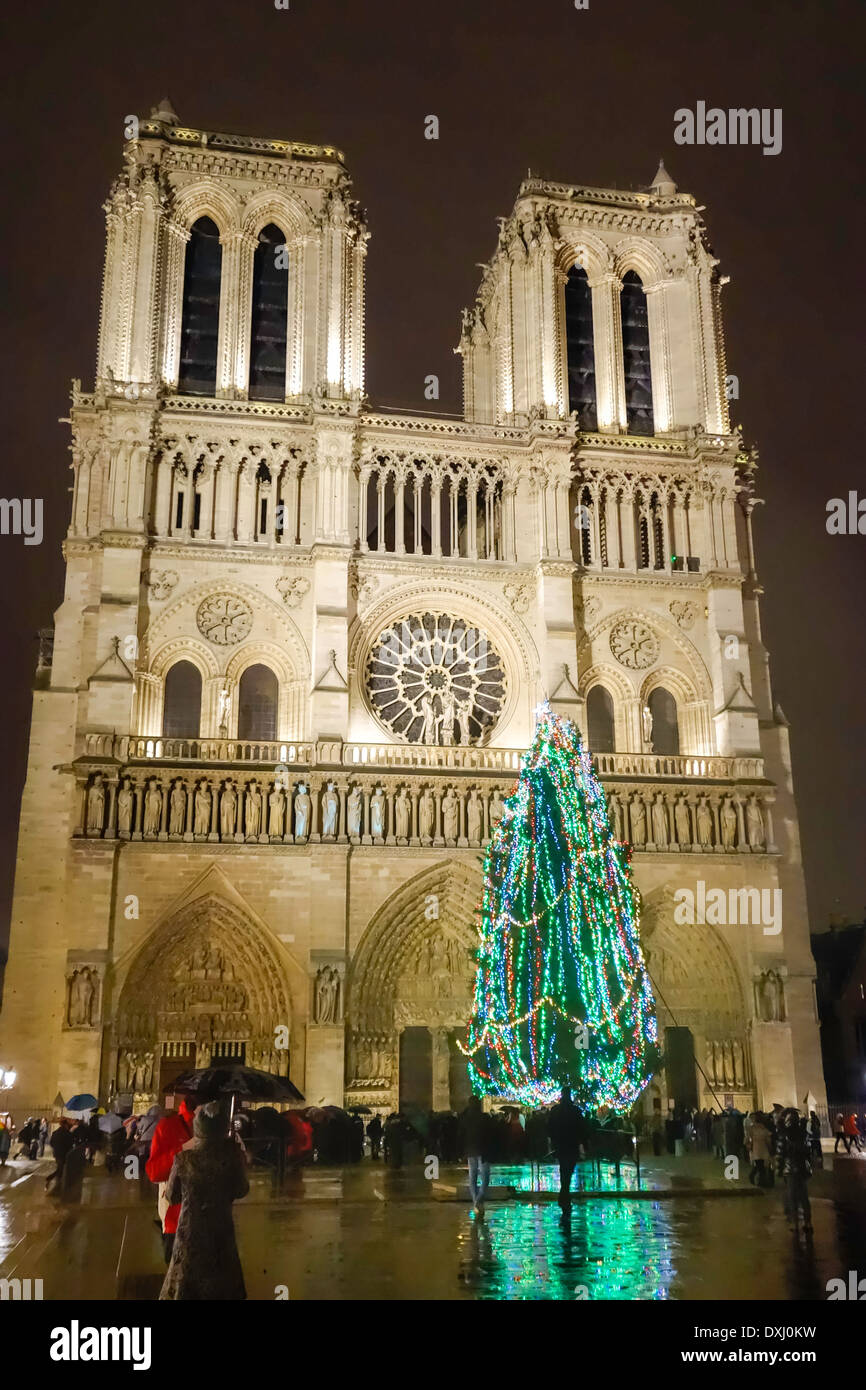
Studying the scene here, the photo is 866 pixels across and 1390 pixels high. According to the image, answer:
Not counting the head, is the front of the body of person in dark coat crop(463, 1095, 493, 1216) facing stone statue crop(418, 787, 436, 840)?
yes

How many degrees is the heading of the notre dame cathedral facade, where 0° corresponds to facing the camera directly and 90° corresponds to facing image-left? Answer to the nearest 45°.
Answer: approximately 0°

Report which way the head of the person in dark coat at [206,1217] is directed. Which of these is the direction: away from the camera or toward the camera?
away from the camera

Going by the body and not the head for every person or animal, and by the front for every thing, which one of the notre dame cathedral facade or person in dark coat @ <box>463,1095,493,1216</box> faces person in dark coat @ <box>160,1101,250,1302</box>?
the notre dame cathedral facade

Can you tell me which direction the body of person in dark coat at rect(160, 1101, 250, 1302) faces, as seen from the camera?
away from the camera

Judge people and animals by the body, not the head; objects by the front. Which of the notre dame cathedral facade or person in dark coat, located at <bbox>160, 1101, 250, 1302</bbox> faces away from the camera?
the person in dark coat

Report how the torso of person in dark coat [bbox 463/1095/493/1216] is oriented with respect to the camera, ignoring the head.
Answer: away from the camera
